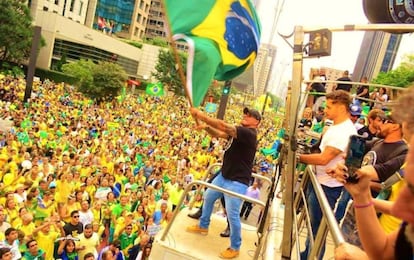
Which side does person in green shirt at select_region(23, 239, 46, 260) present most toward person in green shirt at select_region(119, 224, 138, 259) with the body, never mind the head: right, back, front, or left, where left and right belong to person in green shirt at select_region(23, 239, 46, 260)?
left

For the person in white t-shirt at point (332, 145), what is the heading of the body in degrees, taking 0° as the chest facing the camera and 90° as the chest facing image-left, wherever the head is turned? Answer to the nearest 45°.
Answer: approximately 90°

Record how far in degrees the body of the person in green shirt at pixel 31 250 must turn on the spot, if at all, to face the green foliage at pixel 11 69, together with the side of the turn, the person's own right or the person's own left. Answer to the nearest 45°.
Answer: approximately 135° to the person's own left

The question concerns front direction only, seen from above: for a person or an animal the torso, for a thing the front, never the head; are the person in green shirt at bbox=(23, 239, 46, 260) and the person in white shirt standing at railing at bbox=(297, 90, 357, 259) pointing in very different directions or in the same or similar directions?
very different directions

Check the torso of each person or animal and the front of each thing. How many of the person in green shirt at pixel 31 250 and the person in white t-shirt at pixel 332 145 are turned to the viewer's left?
1

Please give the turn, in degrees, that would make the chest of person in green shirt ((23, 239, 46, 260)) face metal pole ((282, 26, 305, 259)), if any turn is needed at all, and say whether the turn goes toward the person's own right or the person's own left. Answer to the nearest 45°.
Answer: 0° — they already face it

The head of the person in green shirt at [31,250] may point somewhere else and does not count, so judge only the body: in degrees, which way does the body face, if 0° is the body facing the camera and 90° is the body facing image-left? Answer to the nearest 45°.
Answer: approximately 315°

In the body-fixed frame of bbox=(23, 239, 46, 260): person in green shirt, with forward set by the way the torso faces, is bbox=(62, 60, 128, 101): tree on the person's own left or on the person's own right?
on the person's own left
